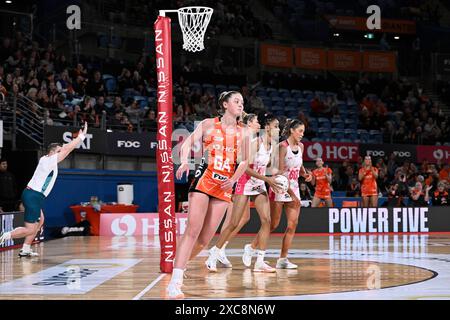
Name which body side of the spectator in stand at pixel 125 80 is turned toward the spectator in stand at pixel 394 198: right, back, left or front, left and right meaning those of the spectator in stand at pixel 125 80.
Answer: left

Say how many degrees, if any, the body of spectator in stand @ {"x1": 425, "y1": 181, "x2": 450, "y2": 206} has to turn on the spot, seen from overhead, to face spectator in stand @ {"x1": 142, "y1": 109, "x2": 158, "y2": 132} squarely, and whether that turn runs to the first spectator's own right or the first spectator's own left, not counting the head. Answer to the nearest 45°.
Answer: approximately 90° to the first spectator's own right

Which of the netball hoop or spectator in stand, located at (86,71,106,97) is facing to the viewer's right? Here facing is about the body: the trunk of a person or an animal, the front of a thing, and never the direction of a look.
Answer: the netball hoop

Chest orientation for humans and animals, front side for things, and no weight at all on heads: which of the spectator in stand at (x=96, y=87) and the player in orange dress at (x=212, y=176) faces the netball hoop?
the spectator in stand

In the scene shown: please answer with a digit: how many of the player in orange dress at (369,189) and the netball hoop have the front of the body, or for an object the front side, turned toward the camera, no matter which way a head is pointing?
1

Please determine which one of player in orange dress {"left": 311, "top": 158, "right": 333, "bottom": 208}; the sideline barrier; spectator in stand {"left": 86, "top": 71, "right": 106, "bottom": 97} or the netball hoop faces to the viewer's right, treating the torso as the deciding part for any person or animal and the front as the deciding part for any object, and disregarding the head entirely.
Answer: the netball hoop

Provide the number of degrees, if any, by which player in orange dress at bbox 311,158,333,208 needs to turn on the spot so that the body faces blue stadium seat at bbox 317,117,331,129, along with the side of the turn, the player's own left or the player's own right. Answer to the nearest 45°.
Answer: approximately 180°

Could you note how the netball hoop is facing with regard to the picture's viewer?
facing to the right of the viewer

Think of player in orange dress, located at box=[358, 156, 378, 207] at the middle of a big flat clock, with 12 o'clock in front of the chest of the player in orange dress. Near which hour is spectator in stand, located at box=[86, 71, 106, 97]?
The spectator in stand is roughly at 3 o'clock from the player in orange dress.

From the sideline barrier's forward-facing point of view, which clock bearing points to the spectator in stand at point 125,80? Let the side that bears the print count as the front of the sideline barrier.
The spectator in stand is roughly at 4 o'clock from the sideline barrier.

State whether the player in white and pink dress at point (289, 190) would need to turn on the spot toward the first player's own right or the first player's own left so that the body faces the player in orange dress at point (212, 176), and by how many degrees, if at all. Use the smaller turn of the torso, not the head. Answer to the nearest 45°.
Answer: approximately 45° to the first player's own right
